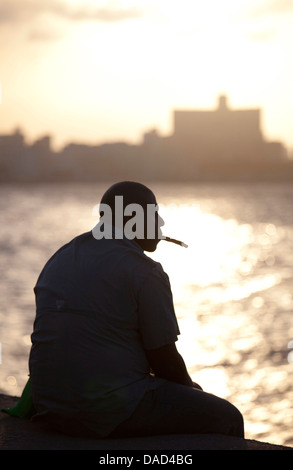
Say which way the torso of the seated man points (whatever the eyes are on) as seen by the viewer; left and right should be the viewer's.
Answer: facing away from the viewer and to the right of the viewer
